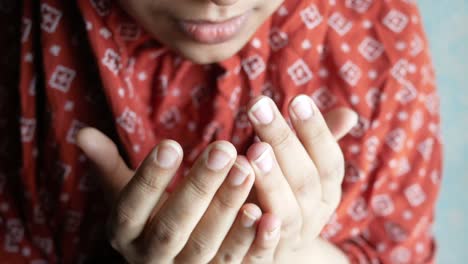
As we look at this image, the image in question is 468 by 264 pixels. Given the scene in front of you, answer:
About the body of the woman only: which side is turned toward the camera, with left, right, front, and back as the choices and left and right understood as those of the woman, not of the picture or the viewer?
front
